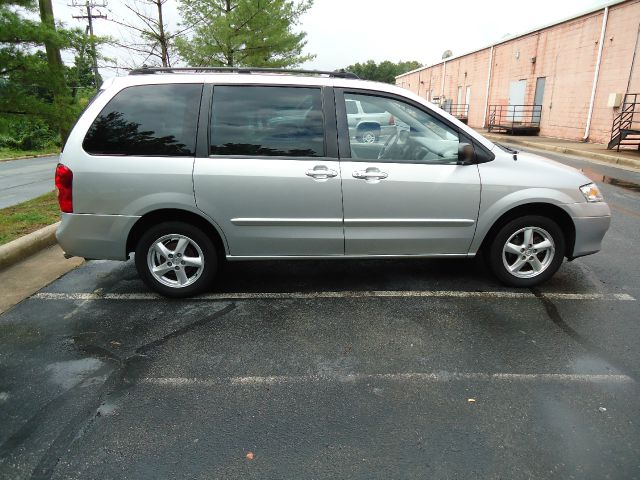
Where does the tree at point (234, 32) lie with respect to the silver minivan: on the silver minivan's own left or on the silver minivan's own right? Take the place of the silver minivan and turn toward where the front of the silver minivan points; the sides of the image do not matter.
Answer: on the silver minivan's own left

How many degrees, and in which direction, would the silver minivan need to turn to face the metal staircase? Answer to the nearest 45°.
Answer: approximately 45° to its left

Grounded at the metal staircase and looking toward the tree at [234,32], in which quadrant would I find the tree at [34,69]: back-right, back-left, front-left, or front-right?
front-left

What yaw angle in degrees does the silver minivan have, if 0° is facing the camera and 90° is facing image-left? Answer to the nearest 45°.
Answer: approximately 270°

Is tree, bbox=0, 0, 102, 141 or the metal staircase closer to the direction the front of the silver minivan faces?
the metal staircase

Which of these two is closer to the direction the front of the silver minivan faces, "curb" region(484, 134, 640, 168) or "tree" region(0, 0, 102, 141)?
the curb

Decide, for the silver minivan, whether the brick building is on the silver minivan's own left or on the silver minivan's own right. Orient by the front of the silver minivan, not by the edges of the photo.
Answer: on the silver minivan's own left

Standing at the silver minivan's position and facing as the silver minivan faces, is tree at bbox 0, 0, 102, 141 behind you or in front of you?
behind

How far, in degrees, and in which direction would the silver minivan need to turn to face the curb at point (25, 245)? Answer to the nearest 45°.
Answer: approximately 180°

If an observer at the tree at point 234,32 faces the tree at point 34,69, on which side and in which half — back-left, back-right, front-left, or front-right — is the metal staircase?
back-left

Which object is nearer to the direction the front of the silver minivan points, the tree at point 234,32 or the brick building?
the brick building
